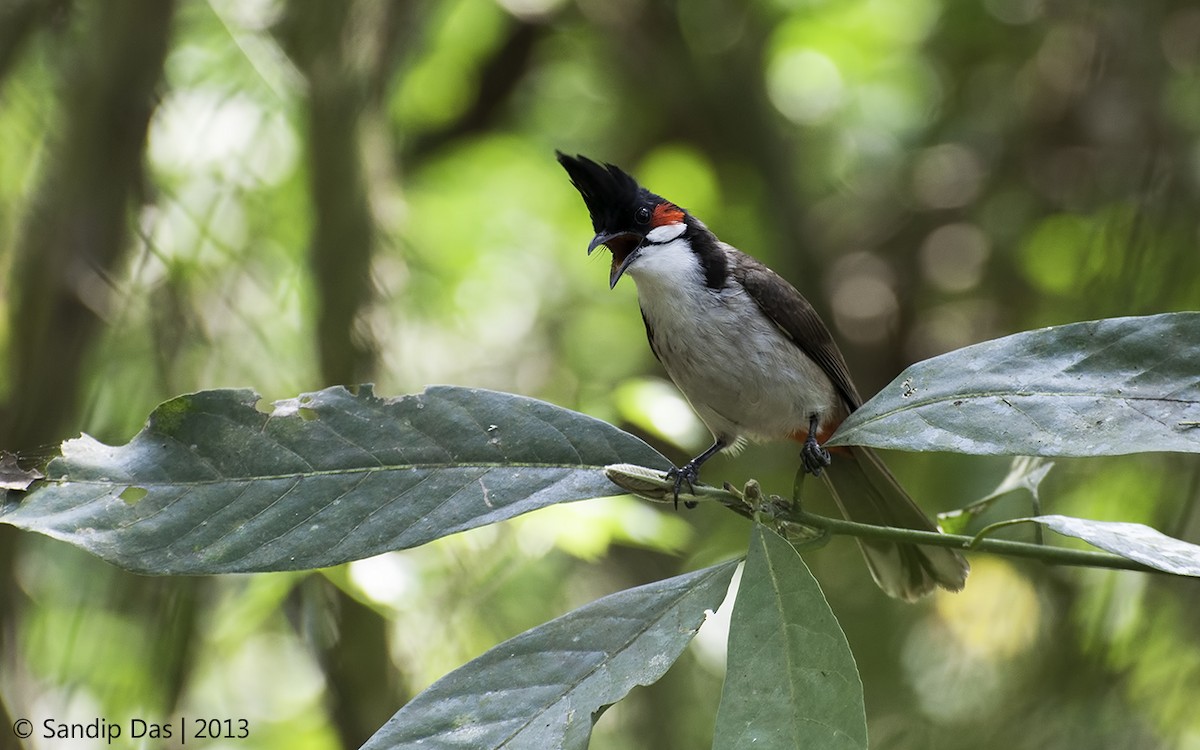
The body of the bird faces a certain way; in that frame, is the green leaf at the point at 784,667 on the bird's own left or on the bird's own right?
on the bird's own left

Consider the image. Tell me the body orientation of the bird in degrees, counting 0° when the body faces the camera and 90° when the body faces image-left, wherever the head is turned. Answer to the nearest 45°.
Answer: approximately 45°

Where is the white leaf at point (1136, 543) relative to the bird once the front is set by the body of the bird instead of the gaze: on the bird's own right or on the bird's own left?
on the bird's own left

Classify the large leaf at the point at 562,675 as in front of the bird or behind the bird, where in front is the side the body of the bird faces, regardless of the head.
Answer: in front

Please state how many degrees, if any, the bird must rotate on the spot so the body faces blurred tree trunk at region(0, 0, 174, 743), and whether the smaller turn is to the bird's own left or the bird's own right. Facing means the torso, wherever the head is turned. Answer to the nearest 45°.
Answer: approximately 45° to the bird's own right
